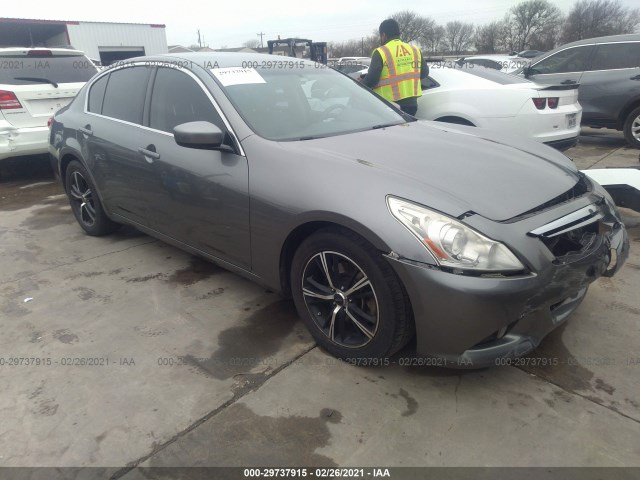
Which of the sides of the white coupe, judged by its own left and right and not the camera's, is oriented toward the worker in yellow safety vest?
left

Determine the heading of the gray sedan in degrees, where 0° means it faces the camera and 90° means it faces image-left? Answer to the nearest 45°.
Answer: approximately 315°

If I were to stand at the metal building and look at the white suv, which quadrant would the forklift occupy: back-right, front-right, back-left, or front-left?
front-left

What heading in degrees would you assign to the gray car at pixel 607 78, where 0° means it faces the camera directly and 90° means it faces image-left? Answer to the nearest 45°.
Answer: approximately 90°

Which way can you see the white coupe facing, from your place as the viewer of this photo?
facing away from the viewer and to the left of the viewer

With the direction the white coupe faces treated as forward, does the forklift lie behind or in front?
in front

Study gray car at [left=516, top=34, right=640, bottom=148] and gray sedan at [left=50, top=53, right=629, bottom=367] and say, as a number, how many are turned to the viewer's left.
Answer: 1

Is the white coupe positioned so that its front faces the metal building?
yes

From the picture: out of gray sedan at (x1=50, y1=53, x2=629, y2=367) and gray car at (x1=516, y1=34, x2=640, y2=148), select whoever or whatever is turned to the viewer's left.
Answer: the gray car

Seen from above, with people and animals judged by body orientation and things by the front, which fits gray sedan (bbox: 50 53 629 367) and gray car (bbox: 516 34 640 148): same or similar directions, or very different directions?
very different directions

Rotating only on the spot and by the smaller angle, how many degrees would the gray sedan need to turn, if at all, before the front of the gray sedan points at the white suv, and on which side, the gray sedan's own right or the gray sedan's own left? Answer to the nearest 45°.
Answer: approximately 180°

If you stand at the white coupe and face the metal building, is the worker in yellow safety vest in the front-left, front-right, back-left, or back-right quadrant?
front-left

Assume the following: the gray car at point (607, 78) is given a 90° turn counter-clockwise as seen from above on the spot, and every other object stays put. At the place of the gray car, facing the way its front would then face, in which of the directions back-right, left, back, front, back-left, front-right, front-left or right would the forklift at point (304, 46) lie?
back-right

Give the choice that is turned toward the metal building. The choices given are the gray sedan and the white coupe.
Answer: the white coupe

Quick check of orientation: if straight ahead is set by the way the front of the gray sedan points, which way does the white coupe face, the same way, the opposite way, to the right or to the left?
the opposite way

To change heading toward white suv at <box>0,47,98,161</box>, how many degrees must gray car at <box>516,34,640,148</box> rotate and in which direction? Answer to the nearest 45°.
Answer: approximately 45° to its left

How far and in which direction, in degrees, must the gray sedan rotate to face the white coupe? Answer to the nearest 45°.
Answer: approximately 90° to its left
